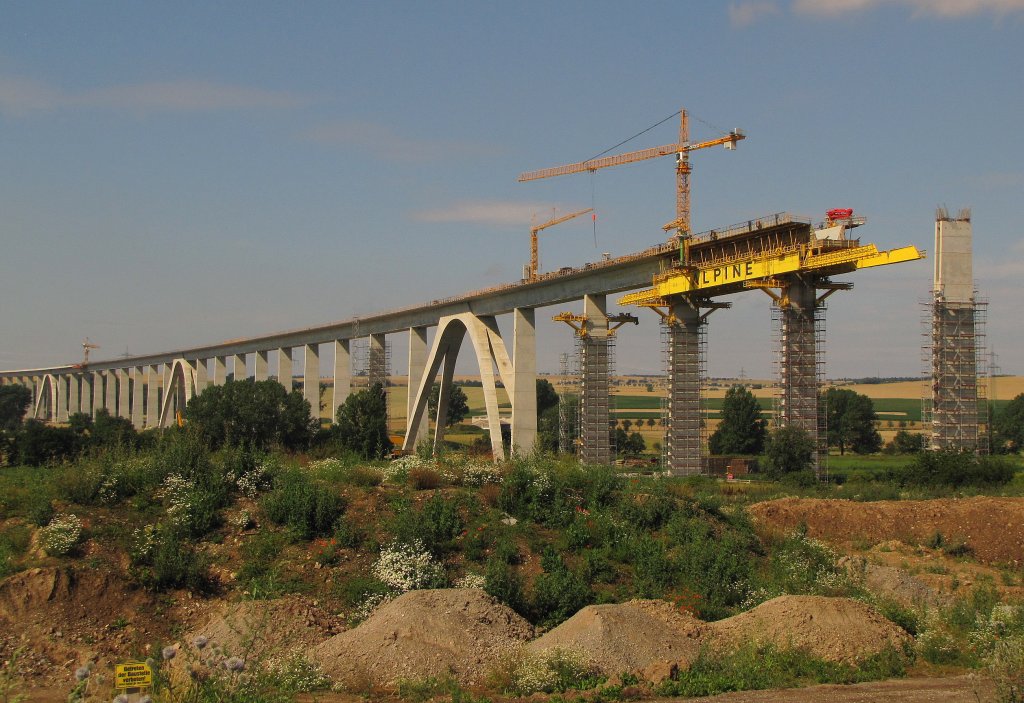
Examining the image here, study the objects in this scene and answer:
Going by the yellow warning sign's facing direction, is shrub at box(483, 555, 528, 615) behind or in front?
behind

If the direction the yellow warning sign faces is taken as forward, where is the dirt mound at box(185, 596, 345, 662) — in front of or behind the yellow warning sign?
behind

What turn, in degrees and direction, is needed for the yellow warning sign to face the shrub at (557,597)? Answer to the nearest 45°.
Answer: approximately 135° to its left

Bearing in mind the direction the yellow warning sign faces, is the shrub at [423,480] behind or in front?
behind

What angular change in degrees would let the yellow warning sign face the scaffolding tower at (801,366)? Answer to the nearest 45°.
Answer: approximately 135° to its left

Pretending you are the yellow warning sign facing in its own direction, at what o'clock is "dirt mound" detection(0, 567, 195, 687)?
The dirt mound is roughly at 6 o'clock from the yellow warning sign.

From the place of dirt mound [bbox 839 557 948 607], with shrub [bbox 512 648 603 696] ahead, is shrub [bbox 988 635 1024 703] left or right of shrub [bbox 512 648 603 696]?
left

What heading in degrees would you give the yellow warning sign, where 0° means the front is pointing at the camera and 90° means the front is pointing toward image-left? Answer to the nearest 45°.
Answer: approximately 0°

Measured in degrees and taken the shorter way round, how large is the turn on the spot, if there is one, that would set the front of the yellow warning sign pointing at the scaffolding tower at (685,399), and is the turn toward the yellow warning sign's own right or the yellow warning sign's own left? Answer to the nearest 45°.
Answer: approximately 135° to the yellow warning sign's own left

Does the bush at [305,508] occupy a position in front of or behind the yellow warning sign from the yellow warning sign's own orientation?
behind

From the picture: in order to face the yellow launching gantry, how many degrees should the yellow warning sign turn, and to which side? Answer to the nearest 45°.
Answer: approximately 135° to its left
